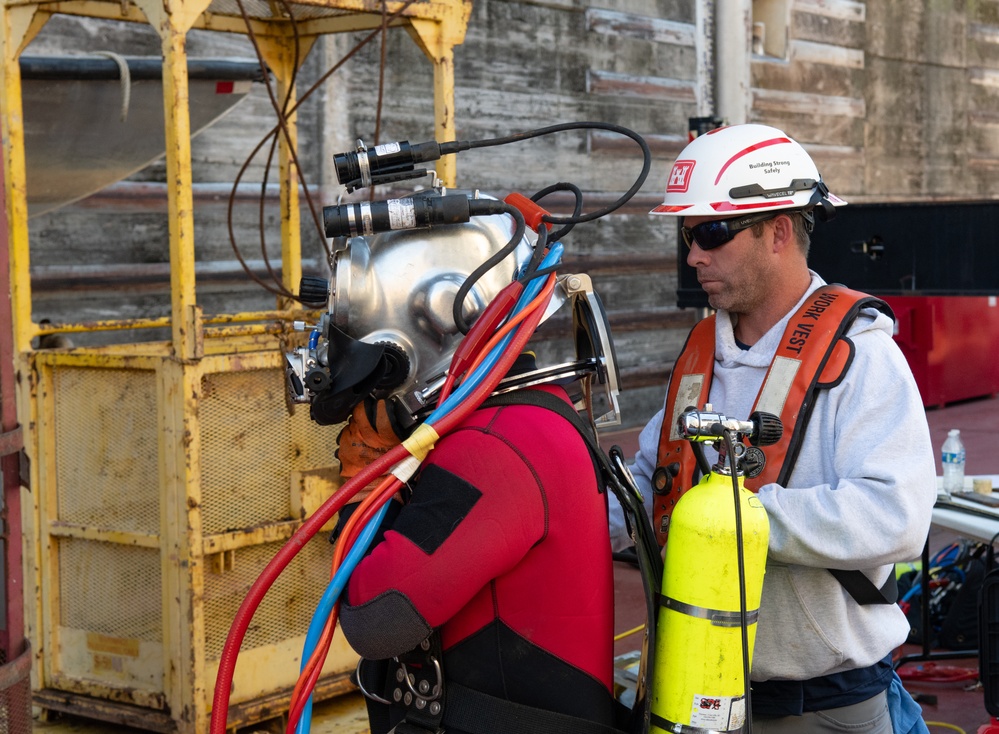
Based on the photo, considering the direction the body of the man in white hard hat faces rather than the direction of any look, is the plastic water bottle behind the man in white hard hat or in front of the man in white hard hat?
behind

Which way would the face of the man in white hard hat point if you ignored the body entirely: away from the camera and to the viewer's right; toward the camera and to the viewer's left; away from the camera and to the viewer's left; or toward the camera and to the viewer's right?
toward the camera and to the viewer's left

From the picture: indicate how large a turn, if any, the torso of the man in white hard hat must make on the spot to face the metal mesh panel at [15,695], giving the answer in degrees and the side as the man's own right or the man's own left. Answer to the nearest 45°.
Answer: approximately 45° to the man's own right

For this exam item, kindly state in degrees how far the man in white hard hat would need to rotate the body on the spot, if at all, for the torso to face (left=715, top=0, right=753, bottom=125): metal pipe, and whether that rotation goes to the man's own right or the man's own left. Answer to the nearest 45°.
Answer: approximately 135° to the man's own right

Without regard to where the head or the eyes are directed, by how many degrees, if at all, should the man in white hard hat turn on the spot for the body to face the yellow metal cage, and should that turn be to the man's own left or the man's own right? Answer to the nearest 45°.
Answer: approximately 90° to the man's own right

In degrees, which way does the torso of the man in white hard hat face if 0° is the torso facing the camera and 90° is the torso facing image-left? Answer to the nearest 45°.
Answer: approximately 45°
